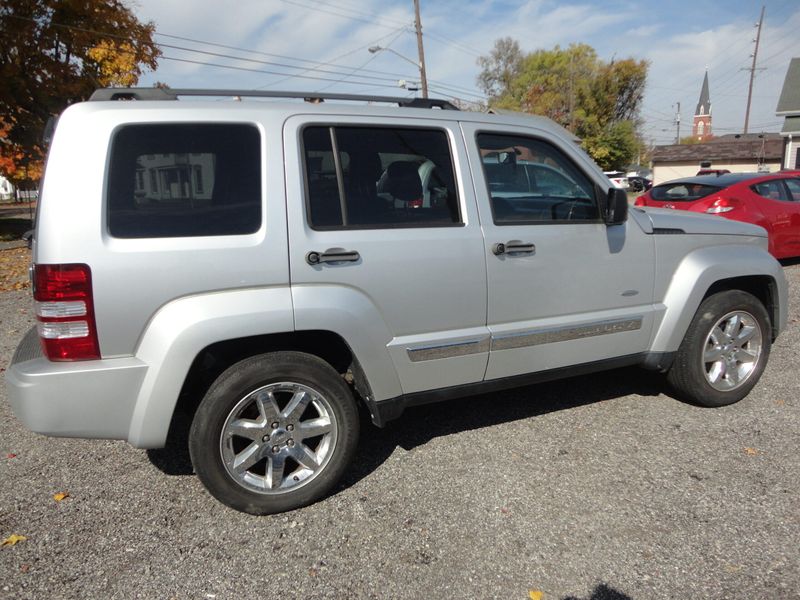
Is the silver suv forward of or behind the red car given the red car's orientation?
behind

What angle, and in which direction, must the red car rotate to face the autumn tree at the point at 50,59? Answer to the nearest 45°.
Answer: approximately 135° to its left

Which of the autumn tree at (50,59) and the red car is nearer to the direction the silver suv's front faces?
the red car

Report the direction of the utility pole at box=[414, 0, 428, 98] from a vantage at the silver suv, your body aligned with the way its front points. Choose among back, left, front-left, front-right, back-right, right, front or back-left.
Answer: front-left

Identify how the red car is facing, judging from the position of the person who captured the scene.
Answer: facing away from the viewer and to the right of the viewer

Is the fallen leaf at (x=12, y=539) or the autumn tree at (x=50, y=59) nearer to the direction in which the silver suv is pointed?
the autumn tree

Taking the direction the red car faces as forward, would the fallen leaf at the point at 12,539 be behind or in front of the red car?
behind

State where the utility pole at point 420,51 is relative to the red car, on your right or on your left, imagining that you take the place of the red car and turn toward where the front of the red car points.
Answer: on your left

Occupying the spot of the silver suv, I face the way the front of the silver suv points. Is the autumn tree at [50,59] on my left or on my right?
on my left

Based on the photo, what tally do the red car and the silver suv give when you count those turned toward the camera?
0

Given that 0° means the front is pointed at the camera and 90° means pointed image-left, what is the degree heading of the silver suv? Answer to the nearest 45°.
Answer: approximately 225°
